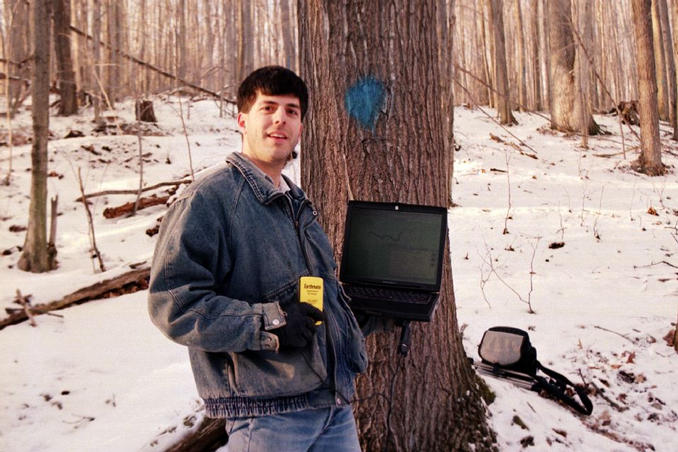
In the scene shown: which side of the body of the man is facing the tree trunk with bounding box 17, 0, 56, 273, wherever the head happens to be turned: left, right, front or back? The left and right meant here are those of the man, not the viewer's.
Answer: back

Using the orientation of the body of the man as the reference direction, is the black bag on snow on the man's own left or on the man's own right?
on the man's own left

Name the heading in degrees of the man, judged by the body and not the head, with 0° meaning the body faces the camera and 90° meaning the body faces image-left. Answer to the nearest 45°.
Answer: approximately 315°

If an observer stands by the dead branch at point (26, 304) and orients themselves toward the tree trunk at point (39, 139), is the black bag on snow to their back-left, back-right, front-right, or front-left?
back-right
